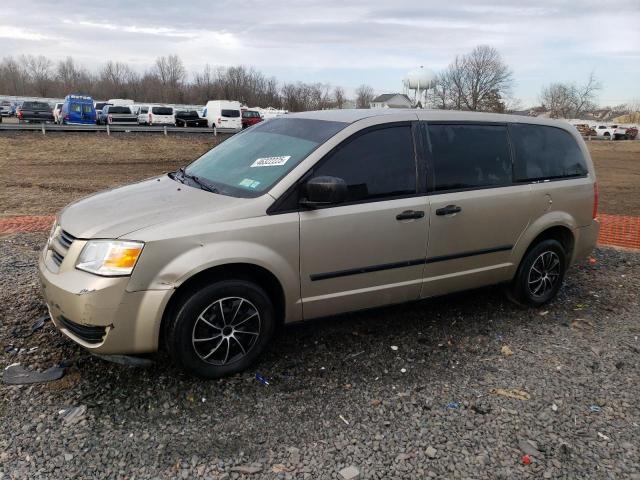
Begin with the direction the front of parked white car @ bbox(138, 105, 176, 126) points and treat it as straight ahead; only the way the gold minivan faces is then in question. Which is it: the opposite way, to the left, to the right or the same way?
to the left

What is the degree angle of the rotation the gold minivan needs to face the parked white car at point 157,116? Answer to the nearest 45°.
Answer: approximately 135° to its right

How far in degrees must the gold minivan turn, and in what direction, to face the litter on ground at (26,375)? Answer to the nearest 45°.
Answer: approximately 45° to its right

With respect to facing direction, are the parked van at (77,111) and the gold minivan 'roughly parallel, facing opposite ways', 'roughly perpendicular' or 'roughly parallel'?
roughly perpendicular

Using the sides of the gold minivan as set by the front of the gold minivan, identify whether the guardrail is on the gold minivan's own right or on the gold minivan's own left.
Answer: on the gold minivan's own right

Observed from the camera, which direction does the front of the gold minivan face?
facing the viewer and to the left of the viewer

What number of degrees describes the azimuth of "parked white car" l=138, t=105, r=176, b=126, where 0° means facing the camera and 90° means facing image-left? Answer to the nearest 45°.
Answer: approximately 135°
